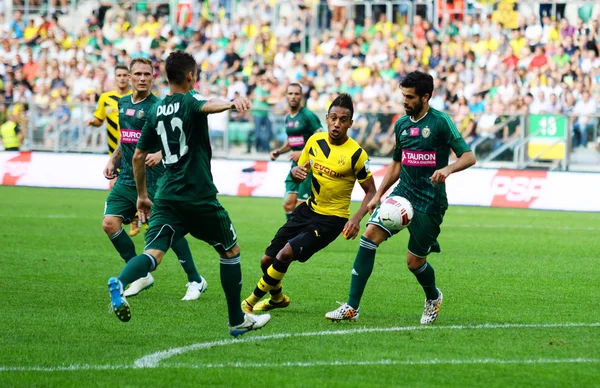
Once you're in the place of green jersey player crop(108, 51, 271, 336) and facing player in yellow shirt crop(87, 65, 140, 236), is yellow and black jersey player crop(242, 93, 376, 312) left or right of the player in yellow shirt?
right

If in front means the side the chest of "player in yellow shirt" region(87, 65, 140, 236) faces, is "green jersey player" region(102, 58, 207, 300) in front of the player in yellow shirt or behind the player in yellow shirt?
in front

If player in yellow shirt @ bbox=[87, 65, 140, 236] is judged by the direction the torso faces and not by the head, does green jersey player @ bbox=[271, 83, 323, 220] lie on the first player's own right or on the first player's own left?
on the first player's own left

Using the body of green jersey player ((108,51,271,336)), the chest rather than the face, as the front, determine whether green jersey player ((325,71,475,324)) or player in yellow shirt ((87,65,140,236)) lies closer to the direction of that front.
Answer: the green jersey player

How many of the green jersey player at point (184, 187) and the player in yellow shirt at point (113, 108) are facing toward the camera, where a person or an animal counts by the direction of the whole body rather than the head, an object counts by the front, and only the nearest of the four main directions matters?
1

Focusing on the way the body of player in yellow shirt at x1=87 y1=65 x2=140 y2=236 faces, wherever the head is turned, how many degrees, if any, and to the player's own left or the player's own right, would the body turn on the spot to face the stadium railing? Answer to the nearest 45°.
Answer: approximately 135° to the player's own left

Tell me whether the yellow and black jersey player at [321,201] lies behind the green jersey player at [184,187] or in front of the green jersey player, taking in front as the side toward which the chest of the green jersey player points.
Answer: in front

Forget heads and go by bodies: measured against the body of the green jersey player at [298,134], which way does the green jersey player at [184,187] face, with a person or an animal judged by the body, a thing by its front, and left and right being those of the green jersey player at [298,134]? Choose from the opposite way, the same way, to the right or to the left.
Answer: the opposite way

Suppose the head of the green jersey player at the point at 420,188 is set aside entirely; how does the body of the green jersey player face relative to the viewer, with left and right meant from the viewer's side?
facing the viewer and to the left of the viewer

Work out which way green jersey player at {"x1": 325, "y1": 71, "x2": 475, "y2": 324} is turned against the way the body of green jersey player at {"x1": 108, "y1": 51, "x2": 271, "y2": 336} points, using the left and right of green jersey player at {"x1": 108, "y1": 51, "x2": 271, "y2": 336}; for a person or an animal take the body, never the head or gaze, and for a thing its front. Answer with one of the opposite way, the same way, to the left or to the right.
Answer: the opposite way

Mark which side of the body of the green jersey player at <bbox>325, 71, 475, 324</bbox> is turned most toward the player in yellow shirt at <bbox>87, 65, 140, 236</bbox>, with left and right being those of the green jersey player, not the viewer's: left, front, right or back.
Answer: right

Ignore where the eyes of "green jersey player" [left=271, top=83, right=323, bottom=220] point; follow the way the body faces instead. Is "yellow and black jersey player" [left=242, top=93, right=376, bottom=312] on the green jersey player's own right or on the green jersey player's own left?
on the green jersey player's own left

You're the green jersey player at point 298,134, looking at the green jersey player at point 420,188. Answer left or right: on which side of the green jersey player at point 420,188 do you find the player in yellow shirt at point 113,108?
right

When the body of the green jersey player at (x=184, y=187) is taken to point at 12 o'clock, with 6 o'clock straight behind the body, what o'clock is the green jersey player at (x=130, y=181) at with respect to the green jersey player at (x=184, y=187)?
the green jersey player at (x=130, y=181) is roughly at 10 o'clock from the green jersey player at (x=184, y=187).
